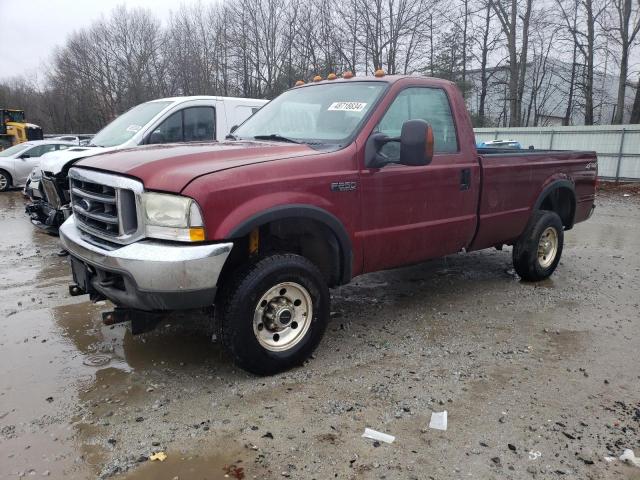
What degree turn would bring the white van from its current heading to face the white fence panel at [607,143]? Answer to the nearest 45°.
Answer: approximately 135° to its left

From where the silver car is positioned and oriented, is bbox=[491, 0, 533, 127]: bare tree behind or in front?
behind

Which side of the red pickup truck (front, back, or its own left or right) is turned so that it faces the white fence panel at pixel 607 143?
back

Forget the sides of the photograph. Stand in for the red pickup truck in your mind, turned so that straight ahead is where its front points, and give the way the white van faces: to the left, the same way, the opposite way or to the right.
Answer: the same way

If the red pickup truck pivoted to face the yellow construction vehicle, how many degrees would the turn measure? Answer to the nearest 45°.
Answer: approximately 90° to its right

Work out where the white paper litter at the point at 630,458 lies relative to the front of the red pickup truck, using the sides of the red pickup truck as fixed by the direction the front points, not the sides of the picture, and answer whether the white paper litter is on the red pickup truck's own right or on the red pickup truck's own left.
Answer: on the red pickup truck's own left

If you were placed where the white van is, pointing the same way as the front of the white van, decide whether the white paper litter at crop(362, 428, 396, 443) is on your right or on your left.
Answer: on your left

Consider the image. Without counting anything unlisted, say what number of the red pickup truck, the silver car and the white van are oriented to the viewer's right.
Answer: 0

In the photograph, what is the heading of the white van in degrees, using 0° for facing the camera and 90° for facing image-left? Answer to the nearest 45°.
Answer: approximately 45°

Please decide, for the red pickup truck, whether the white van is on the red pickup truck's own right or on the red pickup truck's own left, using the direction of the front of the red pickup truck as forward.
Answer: on the red pickup truck's own right

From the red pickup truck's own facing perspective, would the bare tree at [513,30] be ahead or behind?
behind

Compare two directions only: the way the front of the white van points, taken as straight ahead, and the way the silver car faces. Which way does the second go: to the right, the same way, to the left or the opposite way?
the same way

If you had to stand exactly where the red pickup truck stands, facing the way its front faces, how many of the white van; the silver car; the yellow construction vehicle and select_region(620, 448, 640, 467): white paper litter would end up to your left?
1

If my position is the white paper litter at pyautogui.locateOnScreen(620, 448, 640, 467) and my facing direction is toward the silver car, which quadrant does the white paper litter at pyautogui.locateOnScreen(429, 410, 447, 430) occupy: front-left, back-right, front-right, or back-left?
front-left

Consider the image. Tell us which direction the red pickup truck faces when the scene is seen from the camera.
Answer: facing the viewer and to the left of the viewer
